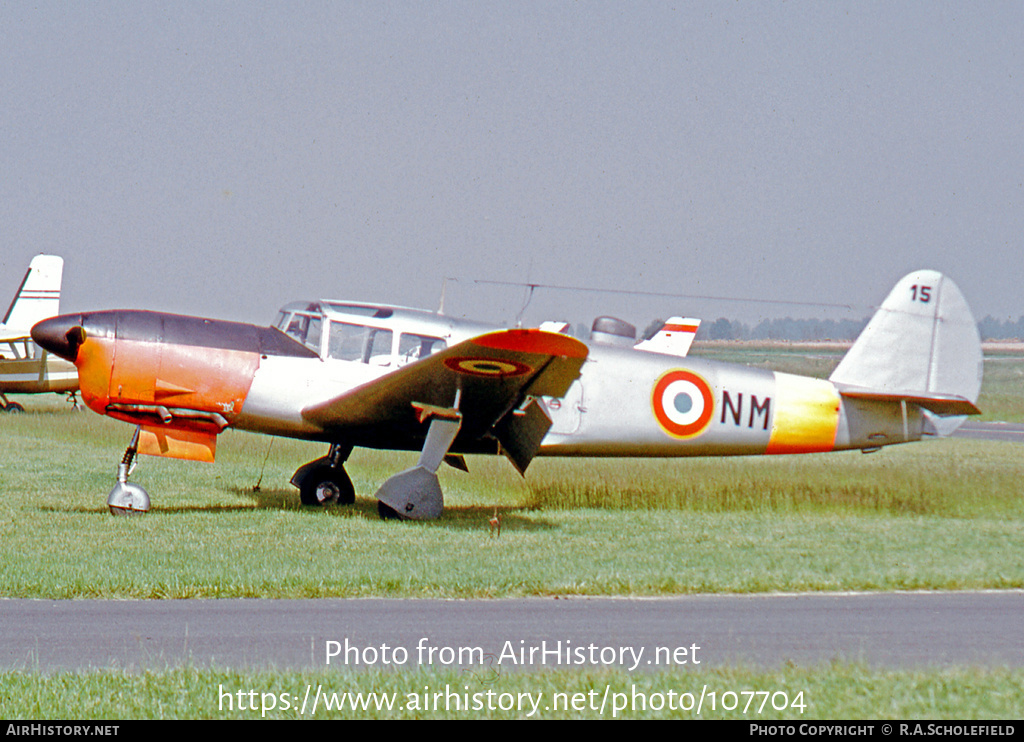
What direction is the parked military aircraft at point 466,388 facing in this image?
to the viewer's left

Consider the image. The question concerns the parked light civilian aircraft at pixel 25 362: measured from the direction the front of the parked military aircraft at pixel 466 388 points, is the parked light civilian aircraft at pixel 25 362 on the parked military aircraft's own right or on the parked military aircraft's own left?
on the parked military aircraft's own right
